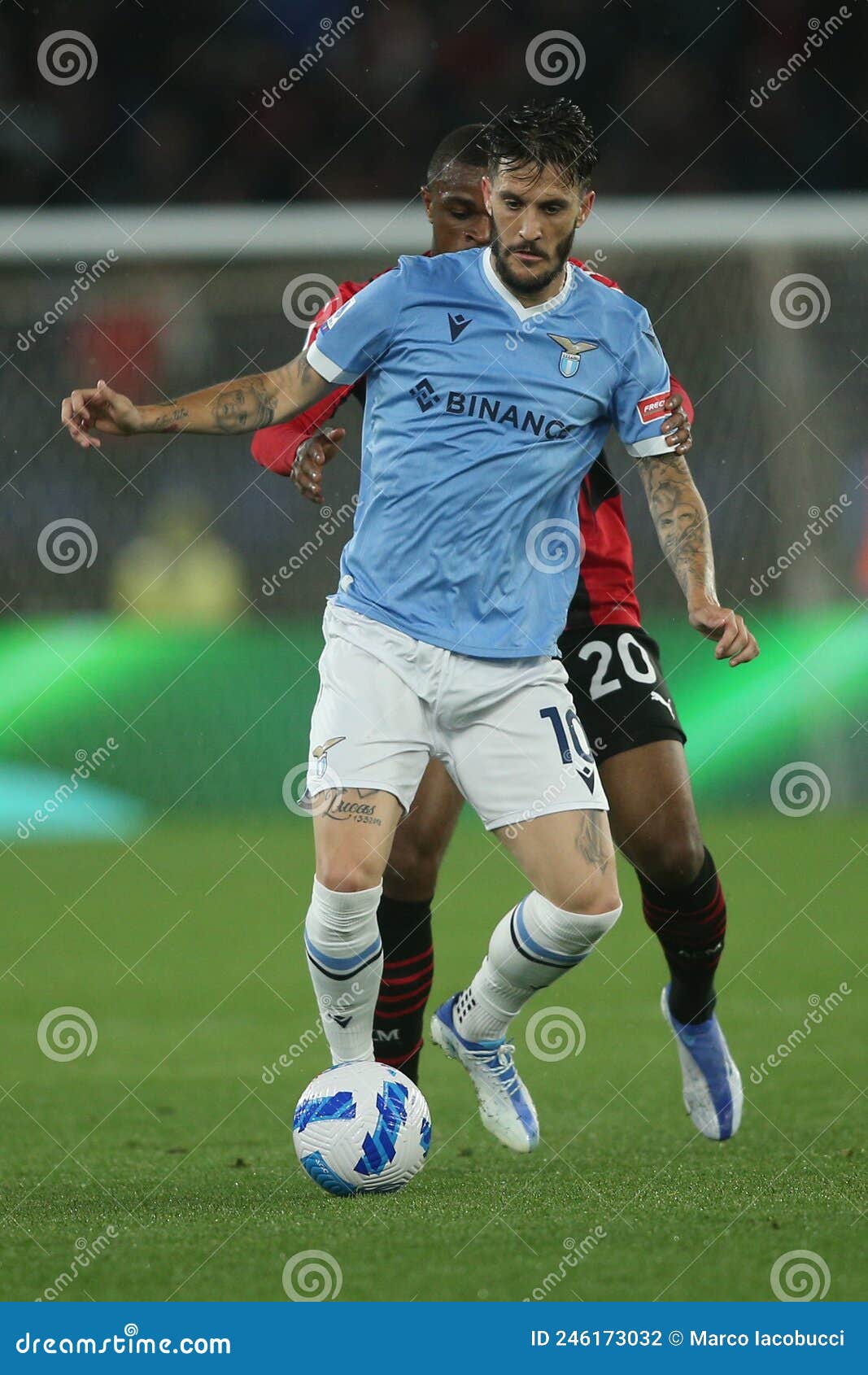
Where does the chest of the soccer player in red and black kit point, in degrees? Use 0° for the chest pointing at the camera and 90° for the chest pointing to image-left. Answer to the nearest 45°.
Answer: approximately 0°

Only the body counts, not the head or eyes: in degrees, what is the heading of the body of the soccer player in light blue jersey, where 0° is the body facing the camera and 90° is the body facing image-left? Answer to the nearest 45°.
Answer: approximately 0°

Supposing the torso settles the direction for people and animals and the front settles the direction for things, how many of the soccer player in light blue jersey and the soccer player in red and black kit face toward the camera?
2
